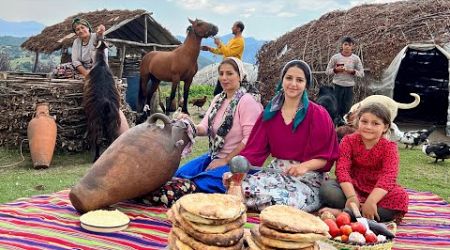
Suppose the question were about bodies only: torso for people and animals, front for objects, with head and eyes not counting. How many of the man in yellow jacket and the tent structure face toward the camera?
1

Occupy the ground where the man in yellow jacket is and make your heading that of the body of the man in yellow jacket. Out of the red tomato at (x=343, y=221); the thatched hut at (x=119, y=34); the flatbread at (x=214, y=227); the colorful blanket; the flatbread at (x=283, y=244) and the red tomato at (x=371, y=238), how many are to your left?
5

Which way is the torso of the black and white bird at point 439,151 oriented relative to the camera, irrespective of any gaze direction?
to the viewer's left

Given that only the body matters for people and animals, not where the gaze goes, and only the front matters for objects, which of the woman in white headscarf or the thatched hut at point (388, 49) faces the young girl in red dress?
the thatched hut

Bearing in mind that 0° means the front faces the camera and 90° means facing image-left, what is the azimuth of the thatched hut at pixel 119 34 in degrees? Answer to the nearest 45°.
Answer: approximately 315°

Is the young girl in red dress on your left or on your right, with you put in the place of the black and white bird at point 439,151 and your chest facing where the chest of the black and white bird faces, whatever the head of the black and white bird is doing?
on your left

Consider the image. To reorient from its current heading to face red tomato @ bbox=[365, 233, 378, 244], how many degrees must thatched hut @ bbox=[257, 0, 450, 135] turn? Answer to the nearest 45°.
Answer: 0° — it already faces it
